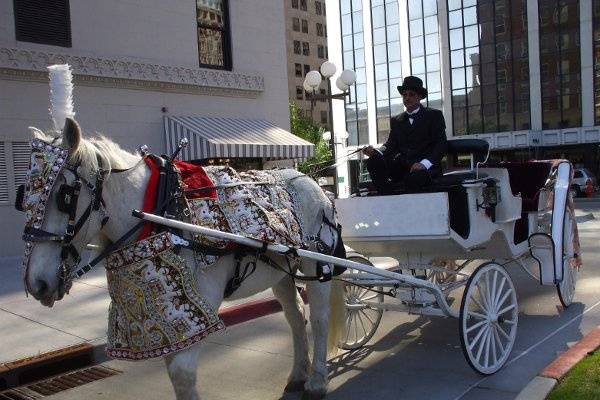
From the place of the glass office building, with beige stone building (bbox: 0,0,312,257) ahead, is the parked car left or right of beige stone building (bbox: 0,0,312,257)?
left

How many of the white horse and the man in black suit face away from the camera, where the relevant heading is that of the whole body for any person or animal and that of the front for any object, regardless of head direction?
0

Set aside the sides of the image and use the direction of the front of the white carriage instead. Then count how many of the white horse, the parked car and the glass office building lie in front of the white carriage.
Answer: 1

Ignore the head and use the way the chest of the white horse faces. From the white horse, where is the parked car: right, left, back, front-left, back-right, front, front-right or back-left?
back

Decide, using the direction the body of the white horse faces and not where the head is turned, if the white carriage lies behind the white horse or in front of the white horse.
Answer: behind

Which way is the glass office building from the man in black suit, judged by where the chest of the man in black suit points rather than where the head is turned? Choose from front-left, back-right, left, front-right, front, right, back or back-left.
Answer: back-right

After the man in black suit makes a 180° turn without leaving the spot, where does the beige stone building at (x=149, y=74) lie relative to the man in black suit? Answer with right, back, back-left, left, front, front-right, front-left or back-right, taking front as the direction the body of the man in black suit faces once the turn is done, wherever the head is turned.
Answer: left

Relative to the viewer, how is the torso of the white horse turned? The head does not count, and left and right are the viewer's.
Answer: facing the viewer and to the left of the viewer

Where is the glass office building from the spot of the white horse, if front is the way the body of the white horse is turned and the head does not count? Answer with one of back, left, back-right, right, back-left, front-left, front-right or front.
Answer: back

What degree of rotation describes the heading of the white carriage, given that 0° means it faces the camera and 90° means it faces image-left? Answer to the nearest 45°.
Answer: approximately 45°

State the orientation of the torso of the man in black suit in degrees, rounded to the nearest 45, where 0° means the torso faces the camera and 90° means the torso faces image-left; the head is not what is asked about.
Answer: approximately 45°

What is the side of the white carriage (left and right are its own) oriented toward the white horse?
front
